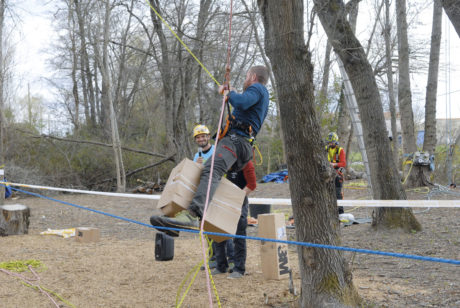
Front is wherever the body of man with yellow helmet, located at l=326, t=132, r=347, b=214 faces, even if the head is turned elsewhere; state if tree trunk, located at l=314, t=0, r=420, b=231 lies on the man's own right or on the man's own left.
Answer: on the man's own left

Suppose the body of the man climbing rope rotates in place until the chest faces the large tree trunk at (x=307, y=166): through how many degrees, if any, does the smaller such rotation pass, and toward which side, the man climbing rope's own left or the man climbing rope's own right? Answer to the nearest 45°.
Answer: approximately 135° to the man climbing rope's own left

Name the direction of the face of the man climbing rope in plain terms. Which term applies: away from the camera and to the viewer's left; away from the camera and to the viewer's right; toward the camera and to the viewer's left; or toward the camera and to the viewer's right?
away from the camera and to the viewer's left

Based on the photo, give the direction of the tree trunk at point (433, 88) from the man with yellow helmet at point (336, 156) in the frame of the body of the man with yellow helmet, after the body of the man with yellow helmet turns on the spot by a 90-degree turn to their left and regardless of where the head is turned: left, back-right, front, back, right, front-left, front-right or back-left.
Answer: left

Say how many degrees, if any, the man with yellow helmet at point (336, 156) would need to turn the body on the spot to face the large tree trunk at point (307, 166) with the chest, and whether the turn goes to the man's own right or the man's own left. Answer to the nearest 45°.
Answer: approximately 45° to the man's own left

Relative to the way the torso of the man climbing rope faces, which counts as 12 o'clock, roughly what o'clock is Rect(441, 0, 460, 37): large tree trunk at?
The large tree trunk is roughly at 5 o'clock from the man climbing rope.

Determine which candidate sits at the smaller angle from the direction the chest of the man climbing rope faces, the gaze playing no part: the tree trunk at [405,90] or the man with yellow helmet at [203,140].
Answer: the man with yellow helmet

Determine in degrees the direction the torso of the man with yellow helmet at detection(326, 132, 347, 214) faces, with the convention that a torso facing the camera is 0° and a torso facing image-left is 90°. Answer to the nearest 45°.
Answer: approximately 45°

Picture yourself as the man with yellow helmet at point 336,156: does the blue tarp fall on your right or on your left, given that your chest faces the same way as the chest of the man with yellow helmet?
on your right
